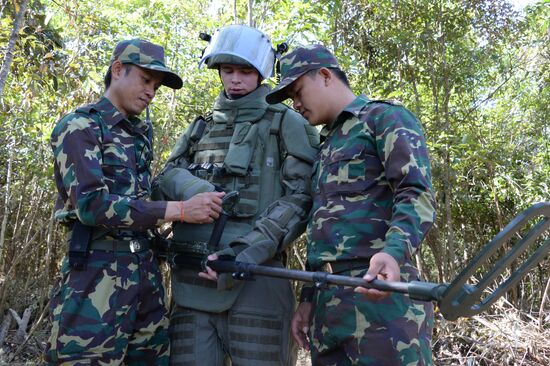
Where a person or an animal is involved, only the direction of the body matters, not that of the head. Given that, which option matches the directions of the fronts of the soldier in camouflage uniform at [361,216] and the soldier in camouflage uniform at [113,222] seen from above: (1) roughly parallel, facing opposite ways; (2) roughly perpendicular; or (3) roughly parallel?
roughly perpendicular

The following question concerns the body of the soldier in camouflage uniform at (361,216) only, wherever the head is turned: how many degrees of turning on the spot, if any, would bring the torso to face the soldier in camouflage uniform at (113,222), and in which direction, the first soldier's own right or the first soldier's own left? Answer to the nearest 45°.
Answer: approximately 45° to the first soldier's own right

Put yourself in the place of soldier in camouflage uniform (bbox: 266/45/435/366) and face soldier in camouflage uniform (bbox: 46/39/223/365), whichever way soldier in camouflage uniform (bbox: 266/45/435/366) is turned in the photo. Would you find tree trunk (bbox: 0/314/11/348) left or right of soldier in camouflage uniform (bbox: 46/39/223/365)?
right

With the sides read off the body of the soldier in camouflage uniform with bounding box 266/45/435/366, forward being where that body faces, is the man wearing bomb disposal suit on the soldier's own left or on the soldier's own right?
on the soldier's own right

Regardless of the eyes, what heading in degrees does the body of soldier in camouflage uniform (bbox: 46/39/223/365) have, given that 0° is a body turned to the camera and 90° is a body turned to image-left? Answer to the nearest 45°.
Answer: approximately 315°

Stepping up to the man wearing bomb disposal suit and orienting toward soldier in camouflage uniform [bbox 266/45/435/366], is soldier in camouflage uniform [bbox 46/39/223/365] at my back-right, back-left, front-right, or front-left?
back-right

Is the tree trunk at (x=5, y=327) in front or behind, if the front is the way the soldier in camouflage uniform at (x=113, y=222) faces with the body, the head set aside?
behind

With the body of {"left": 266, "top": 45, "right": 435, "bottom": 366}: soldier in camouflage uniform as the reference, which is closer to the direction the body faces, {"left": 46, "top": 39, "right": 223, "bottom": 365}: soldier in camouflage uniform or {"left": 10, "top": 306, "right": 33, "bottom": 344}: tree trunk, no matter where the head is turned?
the soldier in camouflage uniform

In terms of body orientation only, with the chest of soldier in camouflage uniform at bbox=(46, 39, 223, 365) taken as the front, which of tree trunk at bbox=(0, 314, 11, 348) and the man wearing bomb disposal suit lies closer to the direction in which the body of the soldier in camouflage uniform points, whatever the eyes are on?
the man wearing bomb disposal suit

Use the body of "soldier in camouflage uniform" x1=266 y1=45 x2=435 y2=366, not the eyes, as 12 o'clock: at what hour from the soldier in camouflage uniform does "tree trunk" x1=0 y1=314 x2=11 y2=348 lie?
The tree trunk is roughly at 3 o'clock from the soldier in camouflage uniform.

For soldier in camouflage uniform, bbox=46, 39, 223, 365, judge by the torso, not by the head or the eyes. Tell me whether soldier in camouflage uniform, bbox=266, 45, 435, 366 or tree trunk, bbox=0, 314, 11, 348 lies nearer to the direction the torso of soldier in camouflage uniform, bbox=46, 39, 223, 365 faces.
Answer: the soldier in camouflage uniform

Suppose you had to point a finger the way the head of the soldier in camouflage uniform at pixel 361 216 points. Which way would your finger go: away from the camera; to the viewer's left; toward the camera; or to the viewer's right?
to the viewer's left
